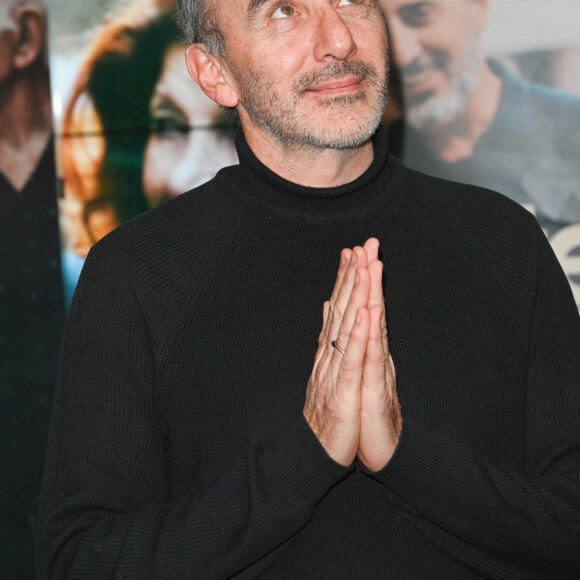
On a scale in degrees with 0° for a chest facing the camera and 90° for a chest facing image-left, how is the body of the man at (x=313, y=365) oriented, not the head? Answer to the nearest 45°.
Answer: approximately 0°
